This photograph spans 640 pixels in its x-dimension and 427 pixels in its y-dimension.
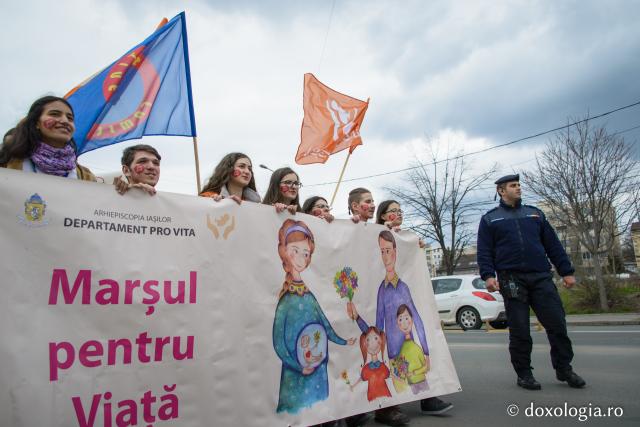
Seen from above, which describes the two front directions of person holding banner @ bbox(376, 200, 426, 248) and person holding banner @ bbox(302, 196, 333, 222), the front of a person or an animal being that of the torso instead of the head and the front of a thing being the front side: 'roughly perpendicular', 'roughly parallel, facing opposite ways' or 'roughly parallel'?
roughly parallel

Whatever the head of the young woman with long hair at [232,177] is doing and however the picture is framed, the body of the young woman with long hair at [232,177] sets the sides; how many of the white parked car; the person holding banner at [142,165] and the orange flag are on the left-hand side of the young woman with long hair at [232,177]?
2

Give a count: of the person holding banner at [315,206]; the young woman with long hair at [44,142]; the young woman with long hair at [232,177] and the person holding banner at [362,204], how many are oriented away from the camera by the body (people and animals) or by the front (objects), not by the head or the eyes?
0

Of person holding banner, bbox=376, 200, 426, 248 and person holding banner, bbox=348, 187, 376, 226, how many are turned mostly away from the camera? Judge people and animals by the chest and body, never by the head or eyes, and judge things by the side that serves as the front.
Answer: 0

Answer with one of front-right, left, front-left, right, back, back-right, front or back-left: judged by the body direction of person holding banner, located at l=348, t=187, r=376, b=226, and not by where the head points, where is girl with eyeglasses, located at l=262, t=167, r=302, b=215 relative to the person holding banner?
right

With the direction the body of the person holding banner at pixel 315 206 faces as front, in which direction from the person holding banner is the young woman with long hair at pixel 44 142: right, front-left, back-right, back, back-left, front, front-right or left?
right

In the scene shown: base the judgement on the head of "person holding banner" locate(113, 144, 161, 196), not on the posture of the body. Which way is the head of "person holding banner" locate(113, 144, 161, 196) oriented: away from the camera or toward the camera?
toward the camera

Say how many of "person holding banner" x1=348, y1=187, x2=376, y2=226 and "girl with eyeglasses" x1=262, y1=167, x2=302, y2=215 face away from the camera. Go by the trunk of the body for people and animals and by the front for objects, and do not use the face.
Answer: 0

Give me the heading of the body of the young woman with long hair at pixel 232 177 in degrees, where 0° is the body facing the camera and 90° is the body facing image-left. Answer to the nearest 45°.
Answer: approximately 315°

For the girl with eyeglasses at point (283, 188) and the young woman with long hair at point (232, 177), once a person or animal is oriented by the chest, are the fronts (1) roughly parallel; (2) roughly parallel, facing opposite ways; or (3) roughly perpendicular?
roughly parallel

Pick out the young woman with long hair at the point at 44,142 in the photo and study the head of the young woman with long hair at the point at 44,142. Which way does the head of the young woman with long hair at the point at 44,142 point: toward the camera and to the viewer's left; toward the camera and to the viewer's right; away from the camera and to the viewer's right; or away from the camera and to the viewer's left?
toward the camera and to the viewer's right

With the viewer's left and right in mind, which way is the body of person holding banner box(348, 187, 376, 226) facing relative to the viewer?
facing the viewer and to the right of the viewer

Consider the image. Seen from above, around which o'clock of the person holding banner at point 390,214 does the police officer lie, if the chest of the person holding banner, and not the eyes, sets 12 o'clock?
The police officer is roughly at 10 o'clock from the person holding banner.

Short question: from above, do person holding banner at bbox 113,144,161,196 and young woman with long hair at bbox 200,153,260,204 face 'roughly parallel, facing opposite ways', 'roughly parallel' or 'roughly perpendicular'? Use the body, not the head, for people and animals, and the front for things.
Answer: roughly parallel
